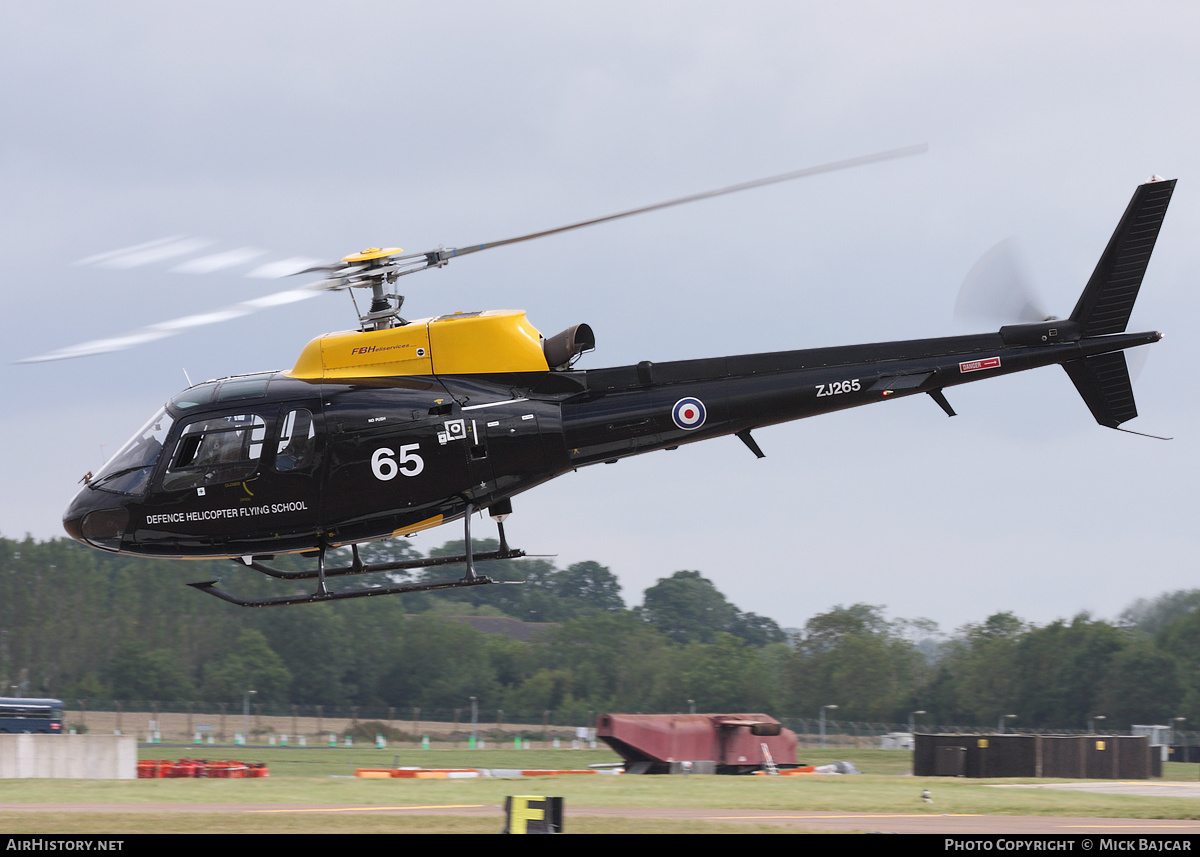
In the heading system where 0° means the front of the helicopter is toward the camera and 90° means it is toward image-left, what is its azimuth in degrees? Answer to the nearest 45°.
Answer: approximately 90°
